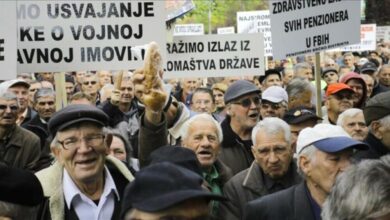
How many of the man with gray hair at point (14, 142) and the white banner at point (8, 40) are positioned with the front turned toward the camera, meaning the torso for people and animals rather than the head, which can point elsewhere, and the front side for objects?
2

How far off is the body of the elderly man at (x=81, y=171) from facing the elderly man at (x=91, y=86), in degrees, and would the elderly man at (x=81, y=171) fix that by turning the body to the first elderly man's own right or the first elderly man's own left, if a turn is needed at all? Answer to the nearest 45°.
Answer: approximately 180°

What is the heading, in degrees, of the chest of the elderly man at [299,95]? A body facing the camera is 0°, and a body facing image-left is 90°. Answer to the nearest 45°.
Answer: approximately 0°

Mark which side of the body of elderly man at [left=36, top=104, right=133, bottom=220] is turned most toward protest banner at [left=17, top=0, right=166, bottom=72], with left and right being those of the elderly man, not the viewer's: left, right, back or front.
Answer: back

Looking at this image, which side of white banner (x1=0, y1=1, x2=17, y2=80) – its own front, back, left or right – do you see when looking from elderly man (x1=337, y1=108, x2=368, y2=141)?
left

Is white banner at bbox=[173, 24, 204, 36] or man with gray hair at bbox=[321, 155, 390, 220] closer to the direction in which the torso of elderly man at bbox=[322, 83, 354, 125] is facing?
the man with gray hair

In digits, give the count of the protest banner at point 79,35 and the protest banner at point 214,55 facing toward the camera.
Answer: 2
